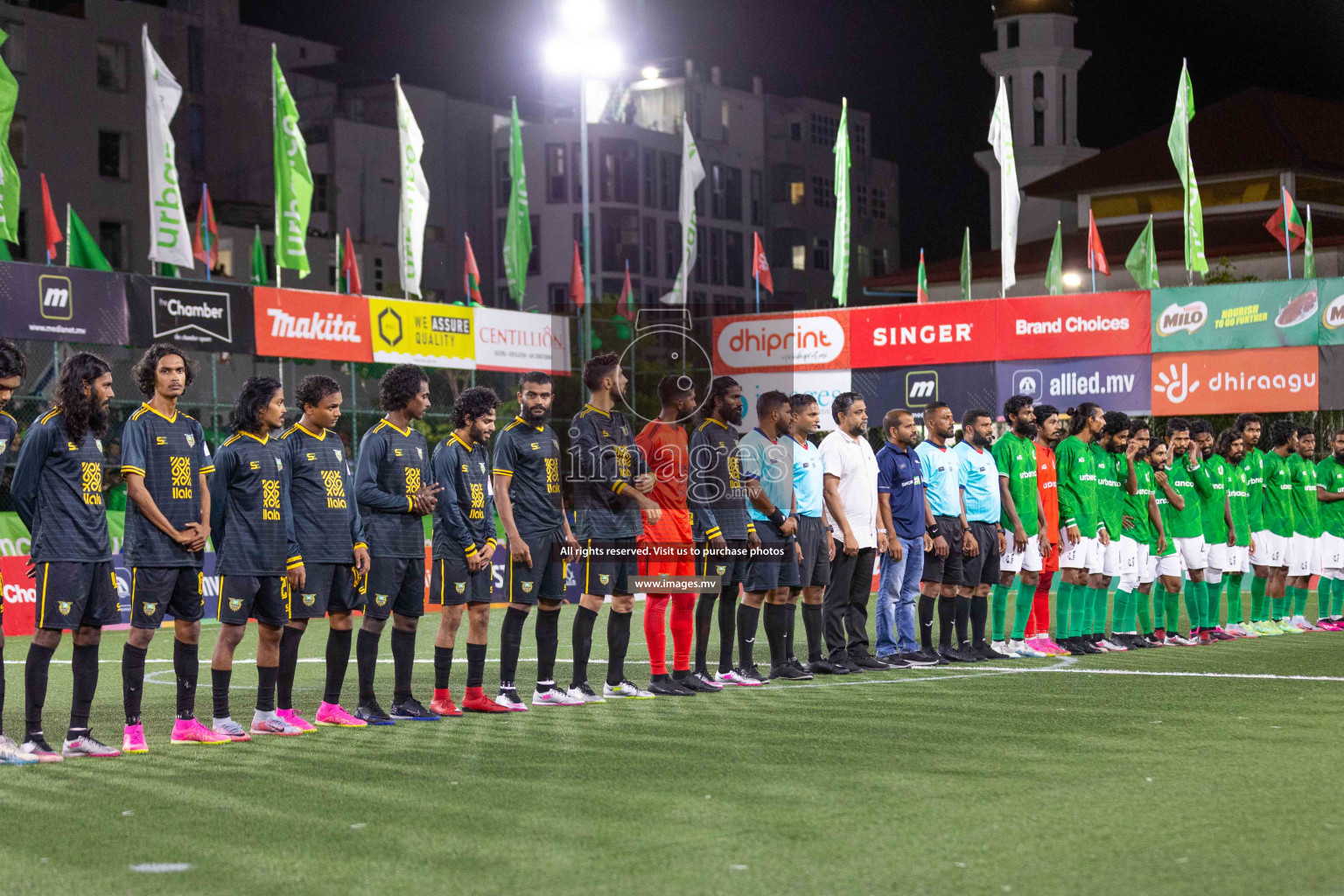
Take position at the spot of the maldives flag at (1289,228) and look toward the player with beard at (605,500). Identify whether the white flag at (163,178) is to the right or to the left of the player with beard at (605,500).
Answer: right

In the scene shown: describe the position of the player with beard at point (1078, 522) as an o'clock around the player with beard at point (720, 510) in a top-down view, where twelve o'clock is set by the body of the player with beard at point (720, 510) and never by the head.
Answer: the player with beard at point (1078, 522) is roughly at 9 o'clock from the player with beard at point (720, 510).

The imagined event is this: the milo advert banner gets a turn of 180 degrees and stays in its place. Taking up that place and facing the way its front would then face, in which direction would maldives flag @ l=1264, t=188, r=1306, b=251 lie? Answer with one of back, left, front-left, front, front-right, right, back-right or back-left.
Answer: front

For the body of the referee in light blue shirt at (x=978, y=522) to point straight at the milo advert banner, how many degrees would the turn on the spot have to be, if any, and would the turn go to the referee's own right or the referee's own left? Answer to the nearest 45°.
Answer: approximately 135° to the referee's own left

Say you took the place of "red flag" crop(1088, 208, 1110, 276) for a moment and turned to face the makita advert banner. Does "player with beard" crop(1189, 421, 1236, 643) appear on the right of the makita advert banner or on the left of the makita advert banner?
left

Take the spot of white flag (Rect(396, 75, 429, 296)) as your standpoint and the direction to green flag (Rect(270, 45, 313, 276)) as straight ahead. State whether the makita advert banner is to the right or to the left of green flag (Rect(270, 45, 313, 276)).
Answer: left
